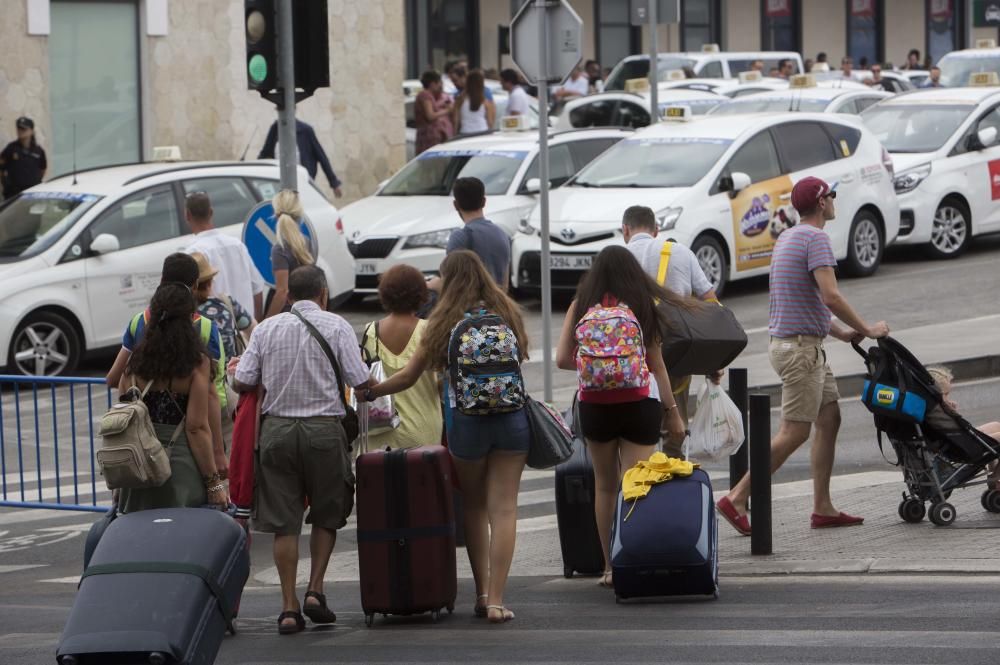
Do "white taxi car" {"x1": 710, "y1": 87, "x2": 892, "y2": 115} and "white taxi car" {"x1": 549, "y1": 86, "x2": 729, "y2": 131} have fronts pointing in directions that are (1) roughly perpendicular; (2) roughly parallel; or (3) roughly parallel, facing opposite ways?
roughly parallel

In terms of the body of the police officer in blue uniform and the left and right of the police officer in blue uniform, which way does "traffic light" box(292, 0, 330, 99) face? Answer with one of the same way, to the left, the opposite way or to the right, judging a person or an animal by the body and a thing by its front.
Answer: the opposite way

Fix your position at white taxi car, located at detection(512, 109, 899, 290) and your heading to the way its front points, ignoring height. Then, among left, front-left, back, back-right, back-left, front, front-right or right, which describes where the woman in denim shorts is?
front-left

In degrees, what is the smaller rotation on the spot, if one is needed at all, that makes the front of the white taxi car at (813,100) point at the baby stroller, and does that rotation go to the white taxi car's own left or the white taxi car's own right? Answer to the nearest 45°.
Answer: approximately 45° to the white taxi car's own left

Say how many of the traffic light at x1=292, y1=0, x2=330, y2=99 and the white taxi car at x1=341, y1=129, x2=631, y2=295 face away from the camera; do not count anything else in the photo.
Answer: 1

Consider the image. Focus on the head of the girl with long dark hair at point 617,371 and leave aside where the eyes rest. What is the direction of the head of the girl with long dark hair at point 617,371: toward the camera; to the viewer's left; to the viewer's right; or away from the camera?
away from the camera

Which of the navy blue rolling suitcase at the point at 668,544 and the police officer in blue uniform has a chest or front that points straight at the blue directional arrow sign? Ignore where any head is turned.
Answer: the police officer in blue uniform

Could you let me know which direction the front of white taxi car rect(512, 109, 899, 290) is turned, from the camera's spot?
facing the viewer and to the left of the viewer

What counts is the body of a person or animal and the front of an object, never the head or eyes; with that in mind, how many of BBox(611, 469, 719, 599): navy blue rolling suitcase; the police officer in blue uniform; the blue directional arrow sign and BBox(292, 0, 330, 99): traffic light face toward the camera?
3

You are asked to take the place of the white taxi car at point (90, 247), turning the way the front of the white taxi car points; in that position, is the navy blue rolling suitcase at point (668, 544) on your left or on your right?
on your left

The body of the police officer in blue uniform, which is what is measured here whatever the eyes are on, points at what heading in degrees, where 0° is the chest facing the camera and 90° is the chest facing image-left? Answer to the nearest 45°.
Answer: approximately 0°

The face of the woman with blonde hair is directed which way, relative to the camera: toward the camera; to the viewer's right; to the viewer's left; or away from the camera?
away from the camera

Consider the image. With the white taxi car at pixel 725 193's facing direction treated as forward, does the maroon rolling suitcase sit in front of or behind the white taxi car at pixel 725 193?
in front

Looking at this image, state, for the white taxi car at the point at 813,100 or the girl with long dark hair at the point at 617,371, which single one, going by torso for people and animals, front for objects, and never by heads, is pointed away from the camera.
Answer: the girl with long dark hair

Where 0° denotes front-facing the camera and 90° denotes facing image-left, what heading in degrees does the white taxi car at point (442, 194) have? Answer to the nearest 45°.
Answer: approximately 45°

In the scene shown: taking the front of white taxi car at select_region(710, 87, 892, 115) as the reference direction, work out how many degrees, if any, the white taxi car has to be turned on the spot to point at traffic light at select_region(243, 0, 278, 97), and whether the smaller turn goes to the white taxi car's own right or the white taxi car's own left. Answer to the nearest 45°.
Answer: approximately 45° to the white taxi car's own left

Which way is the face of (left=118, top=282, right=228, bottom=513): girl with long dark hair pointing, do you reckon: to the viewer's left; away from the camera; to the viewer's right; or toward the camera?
away from the camera
